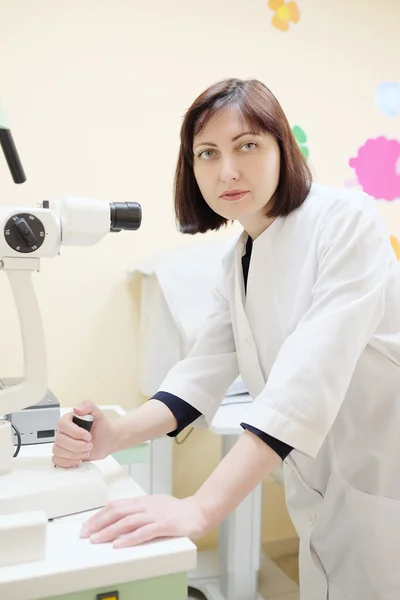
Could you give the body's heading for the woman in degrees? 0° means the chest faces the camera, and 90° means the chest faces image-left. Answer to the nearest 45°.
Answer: approximately 45°
